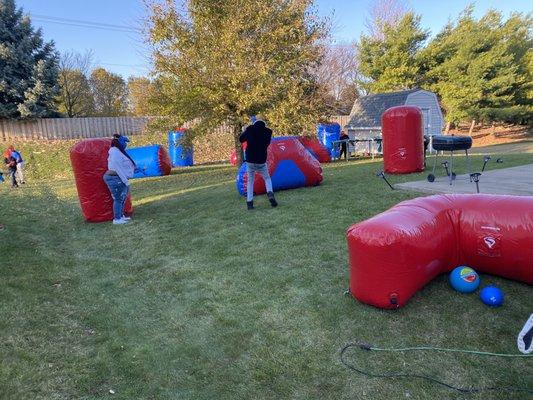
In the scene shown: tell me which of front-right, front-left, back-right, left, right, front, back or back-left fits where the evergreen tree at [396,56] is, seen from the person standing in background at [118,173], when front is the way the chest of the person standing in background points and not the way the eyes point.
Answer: front-left

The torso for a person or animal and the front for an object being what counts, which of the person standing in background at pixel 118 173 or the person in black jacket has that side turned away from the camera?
the person in black jacket

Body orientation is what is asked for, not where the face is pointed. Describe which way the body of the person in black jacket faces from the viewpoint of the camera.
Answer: away from the camera

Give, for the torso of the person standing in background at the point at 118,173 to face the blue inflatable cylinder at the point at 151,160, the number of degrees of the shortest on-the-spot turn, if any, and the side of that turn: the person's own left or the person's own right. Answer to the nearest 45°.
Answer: approximately 90° to the person's own left

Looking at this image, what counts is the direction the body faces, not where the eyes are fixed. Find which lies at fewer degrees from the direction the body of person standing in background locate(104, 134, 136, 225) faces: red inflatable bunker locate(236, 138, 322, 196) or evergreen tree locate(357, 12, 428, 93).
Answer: the red inflatable bunker

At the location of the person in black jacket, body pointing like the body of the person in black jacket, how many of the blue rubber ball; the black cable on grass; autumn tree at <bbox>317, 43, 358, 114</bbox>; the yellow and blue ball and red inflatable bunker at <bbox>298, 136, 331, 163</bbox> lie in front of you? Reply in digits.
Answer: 2

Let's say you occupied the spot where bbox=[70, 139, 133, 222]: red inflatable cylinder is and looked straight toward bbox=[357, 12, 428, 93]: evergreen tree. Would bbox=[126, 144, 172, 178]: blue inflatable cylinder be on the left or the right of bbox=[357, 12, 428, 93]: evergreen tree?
left

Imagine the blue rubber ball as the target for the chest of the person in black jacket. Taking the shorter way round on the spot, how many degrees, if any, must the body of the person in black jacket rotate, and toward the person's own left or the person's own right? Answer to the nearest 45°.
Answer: approximately 135° to the person's own right

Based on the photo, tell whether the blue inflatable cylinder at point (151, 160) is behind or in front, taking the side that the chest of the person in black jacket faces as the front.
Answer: in front

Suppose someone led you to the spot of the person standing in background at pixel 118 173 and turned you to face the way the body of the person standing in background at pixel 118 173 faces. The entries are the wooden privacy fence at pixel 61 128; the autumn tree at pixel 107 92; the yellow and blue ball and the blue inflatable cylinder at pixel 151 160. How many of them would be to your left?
3

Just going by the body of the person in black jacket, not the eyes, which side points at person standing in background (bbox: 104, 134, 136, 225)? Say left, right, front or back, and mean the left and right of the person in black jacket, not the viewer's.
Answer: left

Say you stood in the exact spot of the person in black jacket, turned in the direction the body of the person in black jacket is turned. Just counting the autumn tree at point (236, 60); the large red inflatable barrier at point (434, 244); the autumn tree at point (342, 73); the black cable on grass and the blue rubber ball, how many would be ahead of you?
2

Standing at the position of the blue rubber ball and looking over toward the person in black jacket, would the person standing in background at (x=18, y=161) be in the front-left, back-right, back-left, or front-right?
front-left

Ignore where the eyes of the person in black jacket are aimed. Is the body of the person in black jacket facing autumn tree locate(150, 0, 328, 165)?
yes

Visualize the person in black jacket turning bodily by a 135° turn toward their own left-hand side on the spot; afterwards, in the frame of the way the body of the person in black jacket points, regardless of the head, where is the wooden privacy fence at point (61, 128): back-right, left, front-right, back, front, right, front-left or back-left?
right

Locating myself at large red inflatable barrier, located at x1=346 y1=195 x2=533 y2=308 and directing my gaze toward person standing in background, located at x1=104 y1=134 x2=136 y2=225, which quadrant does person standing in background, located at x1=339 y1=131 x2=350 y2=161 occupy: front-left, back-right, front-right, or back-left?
front-right

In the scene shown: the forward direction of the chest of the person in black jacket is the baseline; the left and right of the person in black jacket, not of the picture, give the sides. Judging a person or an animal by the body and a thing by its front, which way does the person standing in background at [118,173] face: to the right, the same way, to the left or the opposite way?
to the right

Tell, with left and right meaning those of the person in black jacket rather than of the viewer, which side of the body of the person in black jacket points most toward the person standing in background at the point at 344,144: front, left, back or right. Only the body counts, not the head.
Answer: front
